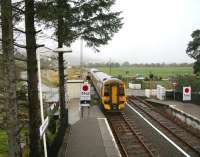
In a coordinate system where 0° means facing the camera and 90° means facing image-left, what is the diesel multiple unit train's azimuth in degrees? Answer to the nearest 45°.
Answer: approximately 315°

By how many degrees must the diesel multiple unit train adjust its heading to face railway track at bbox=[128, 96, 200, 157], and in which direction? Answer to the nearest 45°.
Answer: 0° — it already faces it

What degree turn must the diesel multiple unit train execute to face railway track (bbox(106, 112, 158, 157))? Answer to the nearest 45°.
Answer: approximately 45° to its right
